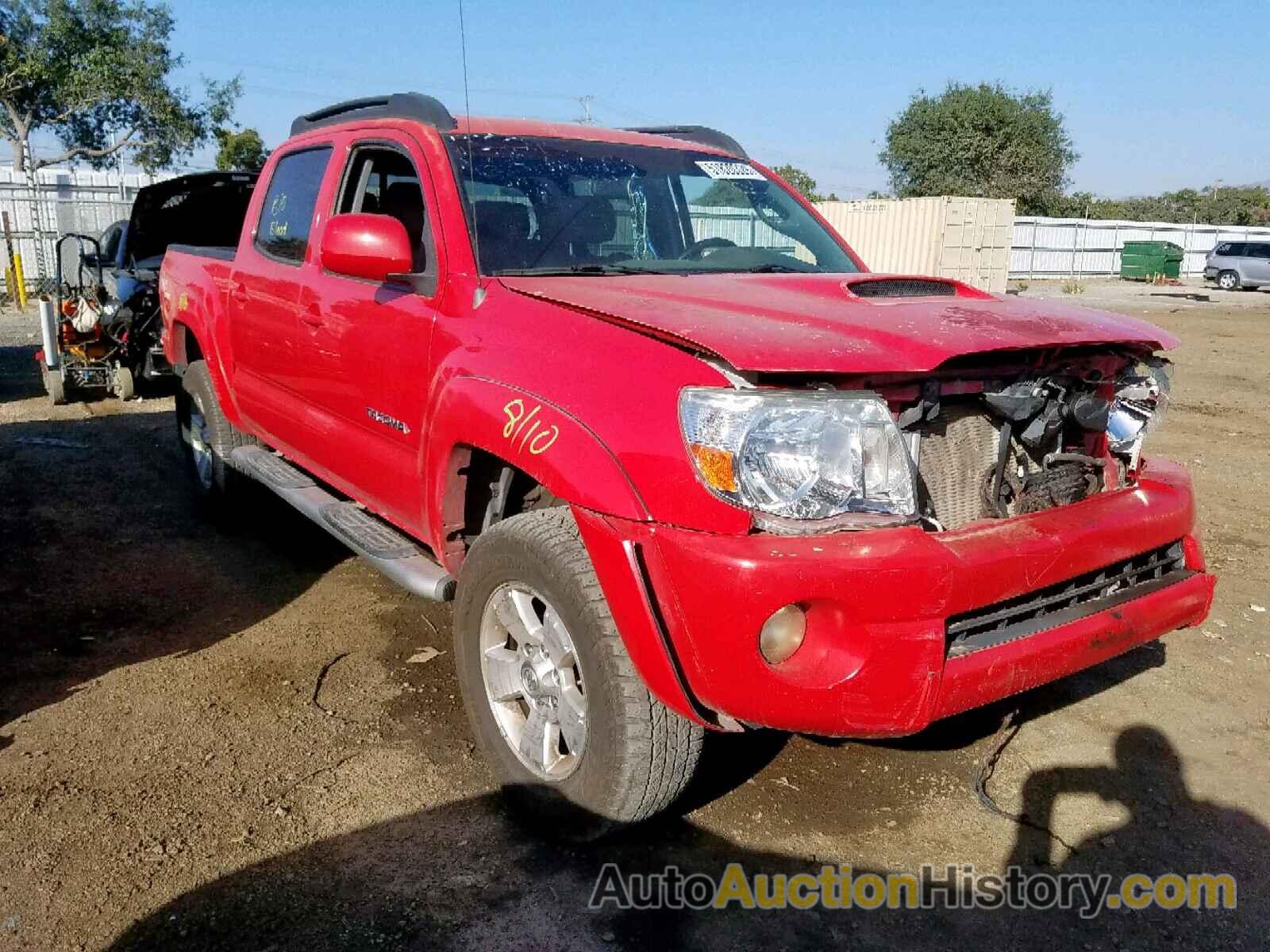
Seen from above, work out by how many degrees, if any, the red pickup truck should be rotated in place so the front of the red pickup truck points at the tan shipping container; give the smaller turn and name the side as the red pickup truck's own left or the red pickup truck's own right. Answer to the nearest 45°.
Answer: approximately 135° to the red pickup truck's own left

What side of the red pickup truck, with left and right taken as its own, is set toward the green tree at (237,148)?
back

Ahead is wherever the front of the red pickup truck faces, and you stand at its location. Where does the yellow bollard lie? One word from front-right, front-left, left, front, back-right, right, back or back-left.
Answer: back

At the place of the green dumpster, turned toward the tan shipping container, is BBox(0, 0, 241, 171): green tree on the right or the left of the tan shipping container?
right

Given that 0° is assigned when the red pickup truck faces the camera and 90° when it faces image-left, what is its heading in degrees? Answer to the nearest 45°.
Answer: approximately 315°

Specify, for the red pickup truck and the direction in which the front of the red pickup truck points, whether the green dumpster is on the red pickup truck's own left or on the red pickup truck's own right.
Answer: on the red pickup truck's own left

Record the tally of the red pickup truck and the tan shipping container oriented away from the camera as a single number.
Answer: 0
